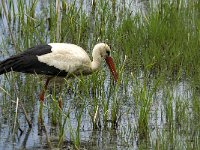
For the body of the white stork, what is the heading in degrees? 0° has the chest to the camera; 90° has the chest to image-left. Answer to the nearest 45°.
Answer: approximately 270°
